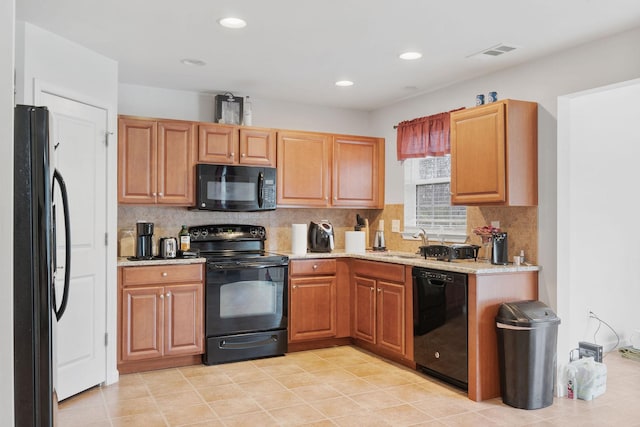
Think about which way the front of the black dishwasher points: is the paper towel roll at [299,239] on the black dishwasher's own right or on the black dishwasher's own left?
on the black dishwasher's own right

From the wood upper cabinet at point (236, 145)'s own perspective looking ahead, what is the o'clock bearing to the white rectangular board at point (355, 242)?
The white rectangular board is roughly at 9 o'clock from the wood upper cabinet.

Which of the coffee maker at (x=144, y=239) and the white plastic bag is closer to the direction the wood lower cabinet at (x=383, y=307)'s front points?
the coffee maker

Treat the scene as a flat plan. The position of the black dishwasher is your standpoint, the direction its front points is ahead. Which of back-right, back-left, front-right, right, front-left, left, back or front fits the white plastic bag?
back-left

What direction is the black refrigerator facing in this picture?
to the viewer's right

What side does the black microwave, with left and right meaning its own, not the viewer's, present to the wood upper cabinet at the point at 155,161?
right

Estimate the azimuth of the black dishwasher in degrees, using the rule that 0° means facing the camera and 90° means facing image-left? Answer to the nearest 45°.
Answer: approximately 45°

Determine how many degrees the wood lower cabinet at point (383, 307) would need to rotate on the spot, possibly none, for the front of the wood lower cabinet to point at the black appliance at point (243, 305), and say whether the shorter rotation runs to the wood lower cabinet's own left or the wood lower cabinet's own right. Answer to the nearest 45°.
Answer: approximately 45° to the wood lower cabinet's own right

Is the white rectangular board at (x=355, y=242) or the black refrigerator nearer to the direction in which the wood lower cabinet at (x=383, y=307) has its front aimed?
the black refrigerator

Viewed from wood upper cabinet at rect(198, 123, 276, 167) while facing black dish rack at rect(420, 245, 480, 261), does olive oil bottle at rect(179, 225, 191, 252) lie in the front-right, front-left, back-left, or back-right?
back-right

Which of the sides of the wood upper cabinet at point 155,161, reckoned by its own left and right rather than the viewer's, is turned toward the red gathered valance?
left

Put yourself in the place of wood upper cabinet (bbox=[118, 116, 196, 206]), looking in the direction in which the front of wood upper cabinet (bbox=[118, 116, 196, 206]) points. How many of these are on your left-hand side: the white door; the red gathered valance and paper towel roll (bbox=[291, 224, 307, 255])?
2
